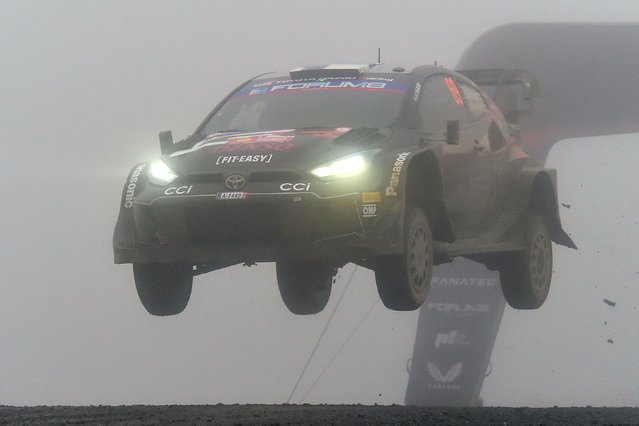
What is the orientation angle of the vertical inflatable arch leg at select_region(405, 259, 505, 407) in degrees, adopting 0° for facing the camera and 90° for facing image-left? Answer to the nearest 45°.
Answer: approximately 0°

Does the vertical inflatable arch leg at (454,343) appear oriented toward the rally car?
yes
